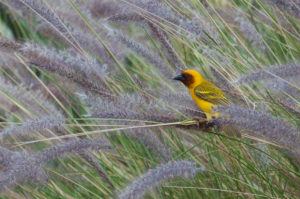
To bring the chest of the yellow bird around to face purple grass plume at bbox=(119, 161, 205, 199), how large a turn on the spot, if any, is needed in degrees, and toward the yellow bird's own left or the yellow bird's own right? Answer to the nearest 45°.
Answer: approximately 90° to the yellow bird's own left

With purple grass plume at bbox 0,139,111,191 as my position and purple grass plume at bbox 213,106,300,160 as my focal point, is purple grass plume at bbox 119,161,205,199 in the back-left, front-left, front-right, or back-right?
front-right

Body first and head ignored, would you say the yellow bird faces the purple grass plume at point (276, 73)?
no

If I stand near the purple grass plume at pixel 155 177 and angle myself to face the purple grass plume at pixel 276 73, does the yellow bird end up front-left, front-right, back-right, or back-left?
front-left

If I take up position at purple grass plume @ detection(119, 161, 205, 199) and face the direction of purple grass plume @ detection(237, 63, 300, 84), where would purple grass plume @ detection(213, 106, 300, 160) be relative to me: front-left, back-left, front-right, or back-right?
front-right

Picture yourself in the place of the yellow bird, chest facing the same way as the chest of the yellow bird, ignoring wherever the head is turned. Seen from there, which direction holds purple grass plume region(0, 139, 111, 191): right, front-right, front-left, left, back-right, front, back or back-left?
front-left

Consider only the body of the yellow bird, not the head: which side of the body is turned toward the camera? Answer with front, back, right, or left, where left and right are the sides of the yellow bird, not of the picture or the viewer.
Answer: left
